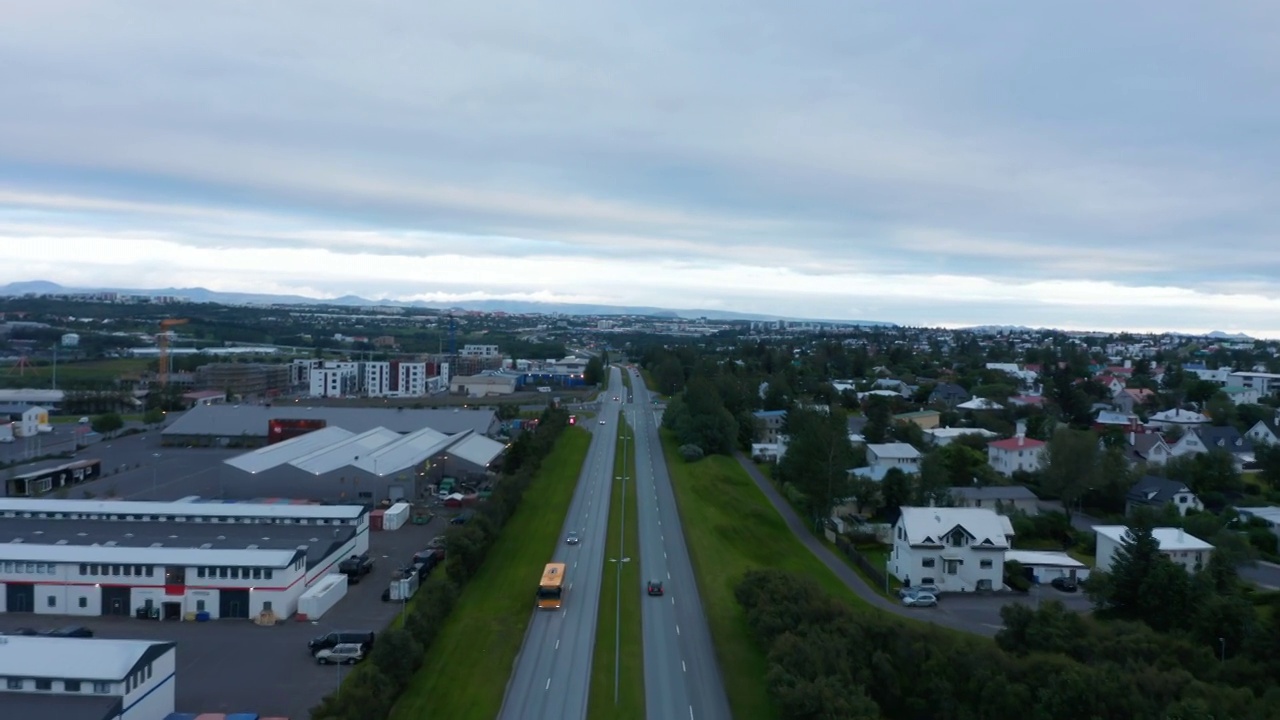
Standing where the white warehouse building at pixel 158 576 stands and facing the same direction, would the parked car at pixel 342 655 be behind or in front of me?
in front

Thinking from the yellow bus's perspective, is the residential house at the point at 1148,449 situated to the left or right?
on its left

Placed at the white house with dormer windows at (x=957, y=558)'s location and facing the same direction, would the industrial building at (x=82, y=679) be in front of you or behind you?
in front

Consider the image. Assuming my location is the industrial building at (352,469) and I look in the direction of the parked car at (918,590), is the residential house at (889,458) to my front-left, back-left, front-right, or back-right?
front-left

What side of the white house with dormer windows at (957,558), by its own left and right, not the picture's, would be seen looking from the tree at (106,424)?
right

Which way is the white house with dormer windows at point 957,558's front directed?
toward the camera

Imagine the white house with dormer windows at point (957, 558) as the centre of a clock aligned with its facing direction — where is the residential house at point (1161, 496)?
The residential house is roughly at 7 o'clock from the white house with dormer windows.

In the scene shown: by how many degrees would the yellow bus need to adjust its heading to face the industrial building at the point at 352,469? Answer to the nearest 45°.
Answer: approximately 135° to its right

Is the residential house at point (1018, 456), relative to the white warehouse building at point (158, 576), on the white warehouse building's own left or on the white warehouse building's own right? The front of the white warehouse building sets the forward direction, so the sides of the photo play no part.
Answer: on the white warehouse building's own left

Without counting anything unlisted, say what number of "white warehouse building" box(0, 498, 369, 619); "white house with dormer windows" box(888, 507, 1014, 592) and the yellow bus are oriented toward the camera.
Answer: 3

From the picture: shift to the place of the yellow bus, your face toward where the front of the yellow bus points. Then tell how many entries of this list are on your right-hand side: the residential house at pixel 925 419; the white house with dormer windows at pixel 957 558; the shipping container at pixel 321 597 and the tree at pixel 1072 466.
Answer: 1

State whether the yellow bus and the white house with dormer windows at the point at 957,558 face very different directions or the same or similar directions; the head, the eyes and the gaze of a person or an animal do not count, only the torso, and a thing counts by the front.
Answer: same or similar directions

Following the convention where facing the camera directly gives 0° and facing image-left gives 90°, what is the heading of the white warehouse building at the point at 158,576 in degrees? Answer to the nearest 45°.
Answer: approximately 0°

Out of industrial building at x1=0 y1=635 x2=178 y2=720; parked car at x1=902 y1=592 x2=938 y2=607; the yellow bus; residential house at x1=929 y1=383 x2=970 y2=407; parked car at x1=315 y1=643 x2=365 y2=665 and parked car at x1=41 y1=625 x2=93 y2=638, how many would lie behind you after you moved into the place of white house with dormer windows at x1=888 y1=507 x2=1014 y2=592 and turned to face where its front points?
1

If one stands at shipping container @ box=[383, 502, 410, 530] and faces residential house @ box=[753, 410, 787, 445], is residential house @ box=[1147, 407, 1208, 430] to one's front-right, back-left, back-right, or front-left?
front-right

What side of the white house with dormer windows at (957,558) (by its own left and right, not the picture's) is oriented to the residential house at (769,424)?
back

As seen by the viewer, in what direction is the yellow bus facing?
toward the camera
